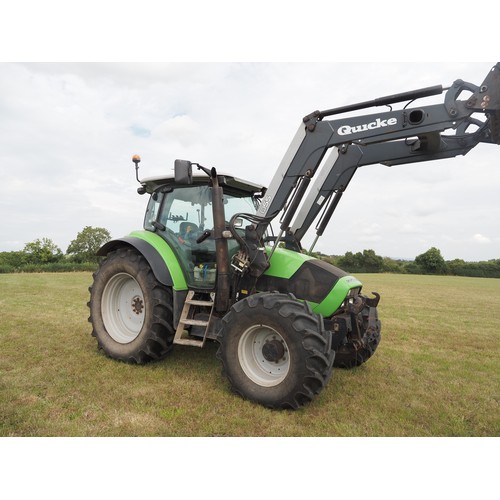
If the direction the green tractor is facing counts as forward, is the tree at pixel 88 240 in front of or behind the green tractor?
behind

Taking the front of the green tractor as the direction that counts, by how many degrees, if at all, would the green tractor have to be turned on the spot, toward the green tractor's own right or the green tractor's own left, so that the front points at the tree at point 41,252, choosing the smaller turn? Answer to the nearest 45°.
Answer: approximately 180°
